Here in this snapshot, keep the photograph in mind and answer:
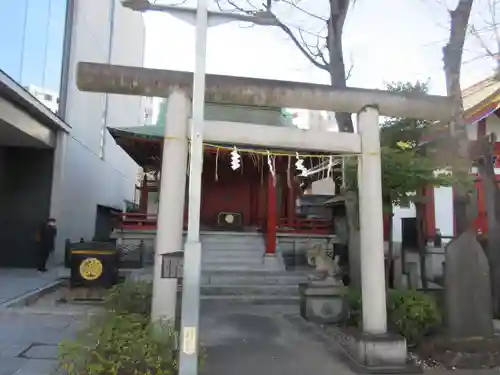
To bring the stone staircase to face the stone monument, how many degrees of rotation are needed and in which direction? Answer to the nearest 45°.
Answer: approximately 45° to its left

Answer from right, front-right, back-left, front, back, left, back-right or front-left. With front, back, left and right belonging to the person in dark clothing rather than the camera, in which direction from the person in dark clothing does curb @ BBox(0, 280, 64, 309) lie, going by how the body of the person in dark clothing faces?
right

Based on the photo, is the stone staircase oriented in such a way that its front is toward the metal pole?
yes

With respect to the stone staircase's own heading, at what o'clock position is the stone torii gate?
The stone torii gate is roughly at 12 o'clock from the stone staircase.

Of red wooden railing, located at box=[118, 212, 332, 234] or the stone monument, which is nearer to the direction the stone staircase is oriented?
the stone monument

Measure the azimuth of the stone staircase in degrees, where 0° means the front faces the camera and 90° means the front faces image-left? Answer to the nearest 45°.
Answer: approximately 0°

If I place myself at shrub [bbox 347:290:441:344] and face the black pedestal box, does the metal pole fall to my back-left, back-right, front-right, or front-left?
front-left
